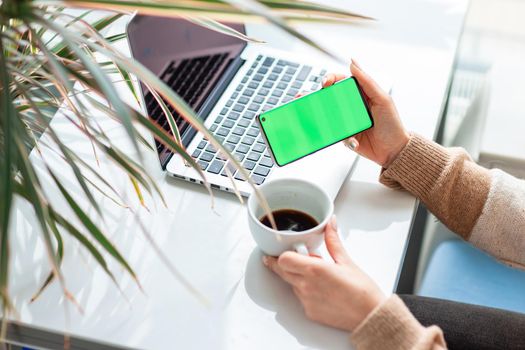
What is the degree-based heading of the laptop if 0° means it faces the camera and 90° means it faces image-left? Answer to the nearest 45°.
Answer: approximately 315°
